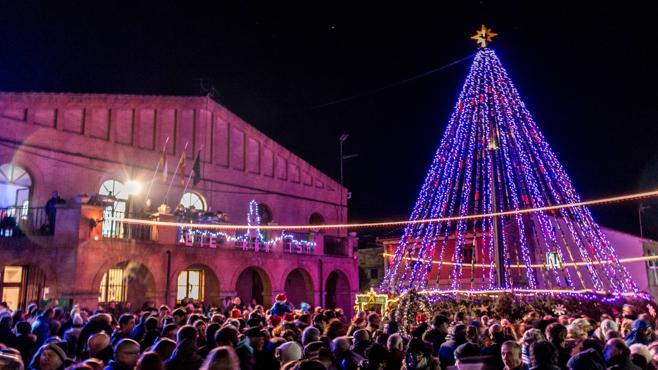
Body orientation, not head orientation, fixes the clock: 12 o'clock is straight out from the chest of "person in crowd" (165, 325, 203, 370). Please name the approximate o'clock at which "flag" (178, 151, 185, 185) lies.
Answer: The flag is roughly at 12 o'clock from the person in crowd.

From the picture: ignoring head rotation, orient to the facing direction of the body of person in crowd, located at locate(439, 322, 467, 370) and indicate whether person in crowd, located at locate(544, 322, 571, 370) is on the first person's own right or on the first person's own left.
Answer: on the first person's own right

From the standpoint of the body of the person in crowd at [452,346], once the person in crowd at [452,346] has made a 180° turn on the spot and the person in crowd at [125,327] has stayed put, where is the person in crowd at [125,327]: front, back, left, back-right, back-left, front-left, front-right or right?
right

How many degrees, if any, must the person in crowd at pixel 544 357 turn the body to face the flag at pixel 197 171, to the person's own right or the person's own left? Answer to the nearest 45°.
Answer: approximately 45° to the person's own left

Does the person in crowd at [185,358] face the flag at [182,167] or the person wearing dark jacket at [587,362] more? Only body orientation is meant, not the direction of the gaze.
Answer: the flag

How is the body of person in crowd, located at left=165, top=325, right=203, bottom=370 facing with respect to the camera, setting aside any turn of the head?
away from the camera

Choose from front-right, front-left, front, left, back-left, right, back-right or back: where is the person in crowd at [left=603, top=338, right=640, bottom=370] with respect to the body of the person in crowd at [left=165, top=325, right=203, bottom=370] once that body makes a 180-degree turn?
left

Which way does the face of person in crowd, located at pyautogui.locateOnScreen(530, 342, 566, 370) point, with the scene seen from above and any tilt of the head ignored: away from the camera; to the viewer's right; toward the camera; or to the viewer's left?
away from the camera

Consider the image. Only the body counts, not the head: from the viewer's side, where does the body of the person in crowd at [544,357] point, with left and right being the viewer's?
facing away from the viewer

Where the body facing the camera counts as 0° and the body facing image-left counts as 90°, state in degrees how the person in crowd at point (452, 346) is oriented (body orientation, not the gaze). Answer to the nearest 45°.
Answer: approximately 180°

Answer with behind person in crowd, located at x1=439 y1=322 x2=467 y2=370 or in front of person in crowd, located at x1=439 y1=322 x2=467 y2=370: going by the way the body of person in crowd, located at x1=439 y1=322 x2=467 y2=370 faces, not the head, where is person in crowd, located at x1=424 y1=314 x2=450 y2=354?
in front

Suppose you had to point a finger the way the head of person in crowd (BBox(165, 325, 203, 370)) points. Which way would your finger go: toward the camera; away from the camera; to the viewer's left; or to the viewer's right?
away from the camera
